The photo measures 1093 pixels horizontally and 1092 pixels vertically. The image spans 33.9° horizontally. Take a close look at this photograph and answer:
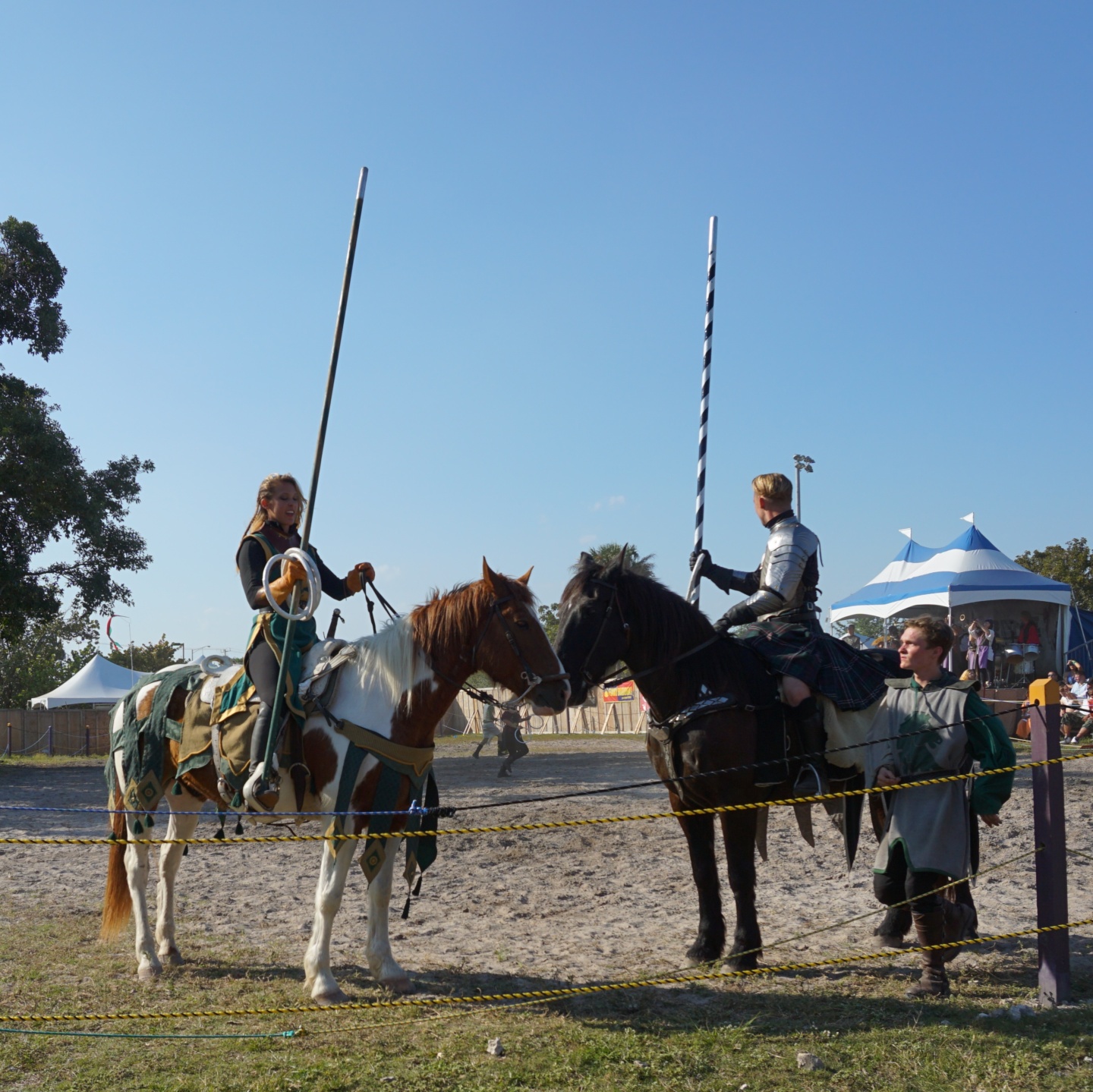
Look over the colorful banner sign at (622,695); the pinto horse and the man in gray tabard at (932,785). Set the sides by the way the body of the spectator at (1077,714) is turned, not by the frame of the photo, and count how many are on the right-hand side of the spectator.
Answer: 1

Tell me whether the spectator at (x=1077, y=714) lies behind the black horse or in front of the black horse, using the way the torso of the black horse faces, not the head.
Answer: behind

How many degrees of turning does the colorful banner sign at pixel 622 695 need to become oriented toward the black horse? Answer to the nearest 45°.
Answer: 0° — it already faces it

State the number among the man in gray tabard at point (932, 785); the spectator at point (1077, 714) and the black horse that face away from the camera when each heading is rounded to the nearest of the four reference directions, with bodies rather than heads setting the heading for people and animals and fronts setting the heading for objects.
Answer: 0

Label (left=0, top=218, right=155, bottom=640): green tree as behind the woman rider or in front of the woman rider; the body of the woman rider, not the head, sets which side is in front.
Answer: behind

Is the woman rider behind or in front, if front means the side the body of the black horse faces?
in front

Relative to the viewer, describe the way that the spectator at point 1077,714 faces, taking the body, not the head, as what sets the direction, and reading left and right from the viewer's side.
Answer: facing the viewer and to the left of the viewer

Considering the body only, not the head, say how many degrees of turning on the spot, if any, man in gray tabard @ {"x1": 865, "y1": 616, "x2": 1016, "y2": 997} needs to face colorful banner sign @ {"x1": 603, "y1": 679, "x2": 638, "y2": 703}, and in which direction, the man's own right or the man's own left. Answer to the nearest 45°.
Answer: approximately 135° to the man's own right

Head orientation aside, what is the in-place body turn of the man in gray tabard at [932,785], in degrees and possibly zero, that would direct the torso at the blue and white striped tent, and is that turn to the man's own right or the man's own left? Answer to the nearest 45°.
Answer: approximately 135° to the man's own right

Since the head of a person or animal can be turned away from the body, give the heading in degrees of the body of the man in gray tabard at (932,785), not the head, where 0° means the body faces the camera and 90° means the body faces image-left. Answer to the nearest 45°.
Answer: approximately 45°

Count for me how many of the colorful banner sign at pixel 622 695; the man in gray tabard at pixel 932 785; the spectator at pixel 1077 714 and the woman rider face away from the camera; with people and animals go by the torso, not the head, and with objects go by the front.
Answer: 0

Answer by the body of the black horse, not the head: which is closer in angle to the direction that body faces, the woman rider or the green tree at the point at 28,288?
the woman rider

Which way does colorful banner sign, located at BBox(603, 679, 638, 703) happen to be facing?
toward the camera
